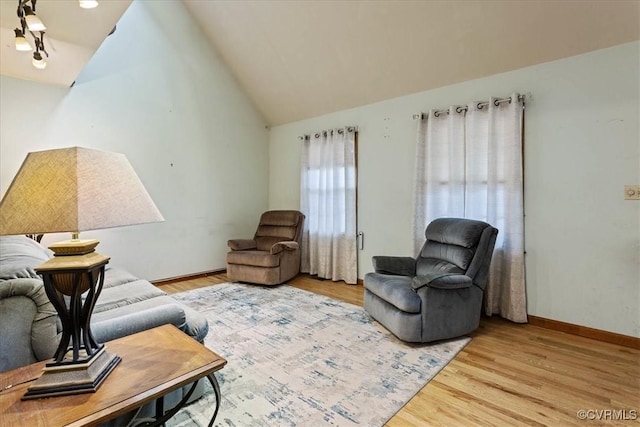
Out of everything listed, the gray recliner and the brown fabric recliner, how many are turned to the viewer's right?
0

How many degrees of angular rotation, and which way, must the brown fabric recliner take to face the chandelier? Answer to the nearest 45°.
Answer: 0° — it already faces it

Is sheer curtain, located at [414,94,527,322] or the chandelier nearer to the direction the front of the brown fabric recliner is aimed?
the chandelier

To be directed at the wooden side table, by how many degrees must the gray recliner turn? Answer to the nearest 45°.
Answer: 0° — it already faces it

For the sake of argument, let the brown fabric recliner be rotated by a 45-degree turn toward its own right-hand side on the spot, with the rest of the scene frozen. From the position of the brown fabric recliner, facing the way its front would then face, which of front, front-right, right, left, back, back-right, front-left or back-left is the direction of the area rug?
left

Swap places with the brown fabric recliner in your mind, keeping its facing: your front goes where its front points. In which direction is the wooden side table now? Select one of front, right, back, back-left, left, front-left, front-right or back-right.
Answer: front-left

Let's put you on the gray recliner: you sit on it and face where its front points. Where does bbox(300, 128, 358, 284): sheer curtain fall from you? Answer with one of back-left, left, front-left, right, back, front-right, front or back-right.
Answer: right

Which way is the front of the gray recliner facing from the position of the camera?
facing the viewer and to the left of the viewer

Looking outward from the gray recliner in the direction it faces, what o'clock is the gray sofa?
The gray sofa is roughly at 12 o'clock from the gray recliner.

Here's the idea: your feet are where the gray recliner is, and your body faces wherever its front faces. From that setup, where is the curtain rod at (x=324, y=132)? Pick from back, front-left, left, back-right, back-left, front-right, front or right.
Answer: right

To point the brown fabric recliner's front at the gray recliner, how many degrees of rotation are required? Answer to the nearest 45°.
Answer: approximately 90° to its left

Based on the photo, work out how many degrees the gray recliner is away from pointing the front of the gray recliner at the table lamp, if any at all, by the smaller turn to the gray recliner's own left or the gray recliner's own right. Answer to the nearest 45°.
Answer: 0° — it already faces it

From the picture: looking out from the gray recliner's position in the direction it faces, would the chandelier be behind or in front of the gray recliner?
in front

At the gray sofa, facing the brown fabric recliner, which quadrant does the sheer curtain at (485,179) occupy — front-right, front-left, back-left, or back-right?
front-right

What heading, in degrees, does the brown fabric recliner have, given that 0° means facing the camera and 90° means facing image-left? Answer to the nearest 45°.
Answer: approximately 45°
